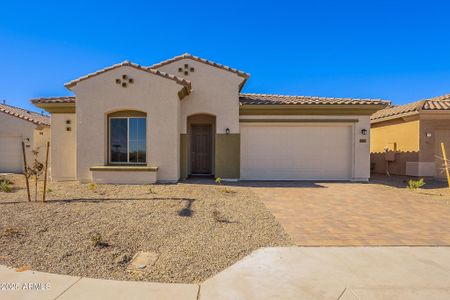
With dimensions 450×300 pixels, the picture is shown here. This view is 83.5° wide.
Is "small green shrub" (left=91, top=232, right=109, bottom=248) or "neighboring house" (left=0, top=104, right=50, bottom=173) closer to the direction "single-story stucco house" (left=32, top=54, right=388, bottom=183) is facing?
the small green shrub

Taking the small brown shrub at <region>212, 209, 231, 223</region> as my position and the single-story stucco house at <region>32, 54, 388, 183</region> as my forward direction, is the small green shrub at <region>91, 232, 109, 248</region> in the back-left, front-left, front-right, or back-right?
back-left

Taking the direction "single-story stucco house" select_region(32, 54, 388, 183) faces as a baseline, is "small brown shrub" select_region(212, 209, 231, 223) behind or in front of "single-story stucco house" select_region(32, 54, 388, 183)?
in front

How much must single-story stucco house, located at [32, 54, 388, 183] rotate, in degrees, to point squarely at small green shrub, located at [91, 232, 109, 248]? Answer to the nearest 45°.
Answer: approximately 45° to its right

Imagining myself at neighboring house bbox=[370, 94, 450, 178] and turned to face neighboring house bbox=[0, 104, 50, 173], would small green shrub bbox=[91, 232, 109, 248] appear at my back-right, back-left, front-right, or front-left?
front-left

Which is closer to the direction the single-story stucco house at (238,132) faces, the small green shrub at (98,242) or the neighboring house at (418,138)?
the small green shrub

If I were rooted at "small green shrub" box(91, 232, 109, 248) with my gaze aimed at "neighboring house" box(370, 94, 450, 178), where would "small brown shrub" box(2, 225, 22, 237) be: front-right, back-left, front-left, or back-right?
back-left

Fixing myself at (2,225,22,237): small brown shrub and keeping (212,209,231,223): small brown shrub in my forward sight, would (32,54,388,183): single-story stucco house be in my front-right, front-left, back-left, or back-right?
front-left

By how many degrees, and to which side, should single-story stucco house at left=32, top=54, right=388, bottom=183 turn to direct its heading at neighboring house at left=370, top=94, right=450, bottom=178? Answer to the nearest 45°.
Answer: approximately 90° to its left

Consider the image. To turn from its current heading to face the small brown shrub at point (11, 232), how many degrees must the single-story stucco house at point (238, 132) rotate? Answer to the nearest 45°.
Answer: approximately 45° to its right

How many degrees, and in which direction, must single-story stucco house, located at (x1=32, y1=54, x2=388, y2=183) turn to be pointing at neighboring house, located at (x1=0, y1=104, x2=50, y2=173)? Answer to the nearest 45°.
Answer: approximately 90° to its right

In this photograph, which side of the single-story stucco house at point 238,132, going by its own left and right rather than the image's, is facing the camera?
front
